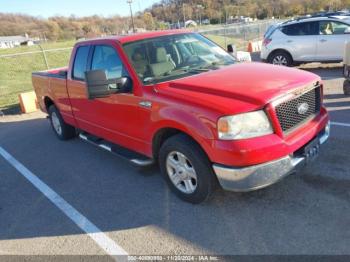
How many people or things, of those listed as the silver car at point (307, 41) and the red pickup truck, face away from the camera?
0

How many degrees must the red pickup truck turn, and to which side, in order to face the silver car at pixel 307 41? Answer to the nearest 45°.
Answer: approximately 90° to its left

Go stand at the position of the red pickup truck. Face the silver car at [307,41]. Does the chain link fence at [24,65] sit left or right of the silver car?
left

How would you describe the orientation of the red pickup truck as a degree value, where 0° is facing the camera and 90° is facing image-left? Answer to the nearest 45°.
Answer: approximately 315°
